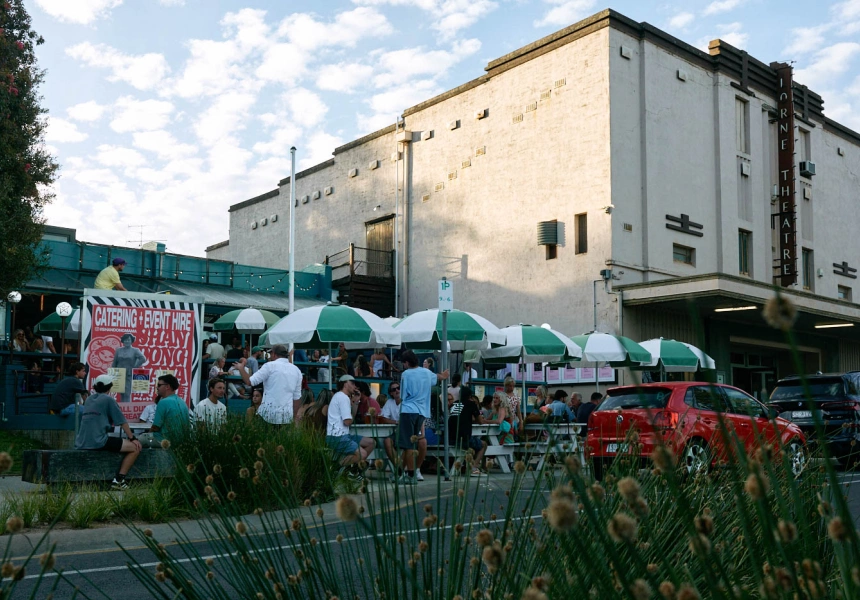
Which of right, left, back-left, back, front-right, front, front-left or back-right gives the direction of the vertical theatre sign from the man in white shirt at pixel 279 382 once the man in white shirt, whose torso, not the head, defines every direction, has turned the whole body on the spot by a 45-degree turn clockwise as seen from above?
front-right

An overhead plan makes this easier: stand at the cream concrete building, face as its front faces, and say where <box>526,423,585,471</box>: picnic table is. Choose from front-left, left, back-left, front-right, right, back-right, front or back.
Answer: front-right

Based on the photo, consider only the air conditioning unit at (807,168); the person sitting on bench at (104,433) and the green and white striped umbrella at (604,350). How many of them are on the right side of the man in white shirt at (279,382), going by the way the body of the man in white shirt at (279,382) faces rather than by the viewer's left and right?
2

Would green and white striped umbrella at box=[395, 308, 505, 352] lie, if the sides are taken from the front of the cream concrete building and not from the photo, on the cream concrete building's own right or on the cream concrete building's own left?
on the cream concrete building's own right

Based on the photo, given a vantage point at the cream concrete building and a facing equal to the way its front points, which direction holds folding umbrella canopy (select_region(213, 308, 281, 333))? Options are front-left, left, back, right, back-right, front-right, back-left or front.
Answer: right

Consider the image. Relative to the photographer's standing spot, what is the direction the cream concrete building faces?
facing the viewer and to the right of the viewer

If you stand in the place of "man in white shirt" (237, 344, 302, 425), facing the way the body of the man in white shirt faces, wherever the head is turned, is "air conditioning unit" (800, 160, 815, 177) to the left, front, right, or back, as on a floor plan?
right

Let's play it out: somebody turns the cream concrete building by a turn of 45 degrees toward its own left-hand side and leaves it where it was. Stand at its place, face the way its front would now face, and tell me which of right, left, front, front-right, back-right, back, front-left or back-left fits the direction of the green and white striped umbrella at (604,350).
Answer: right

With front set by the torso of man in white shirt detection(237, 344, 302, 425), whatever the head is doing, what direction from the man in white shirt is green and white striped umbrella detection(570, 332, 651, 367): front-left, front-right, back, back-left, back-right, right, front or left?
right

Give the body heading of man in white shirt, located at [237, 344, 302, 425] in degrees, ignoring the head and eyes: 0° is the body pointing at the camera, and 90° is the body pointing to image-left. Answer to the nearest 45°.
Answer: approximately 135°

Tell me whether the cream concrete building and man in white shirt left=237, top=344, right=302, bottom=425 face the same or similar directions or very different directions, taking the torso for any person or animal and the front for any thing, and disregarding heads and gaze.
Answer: very different directions
